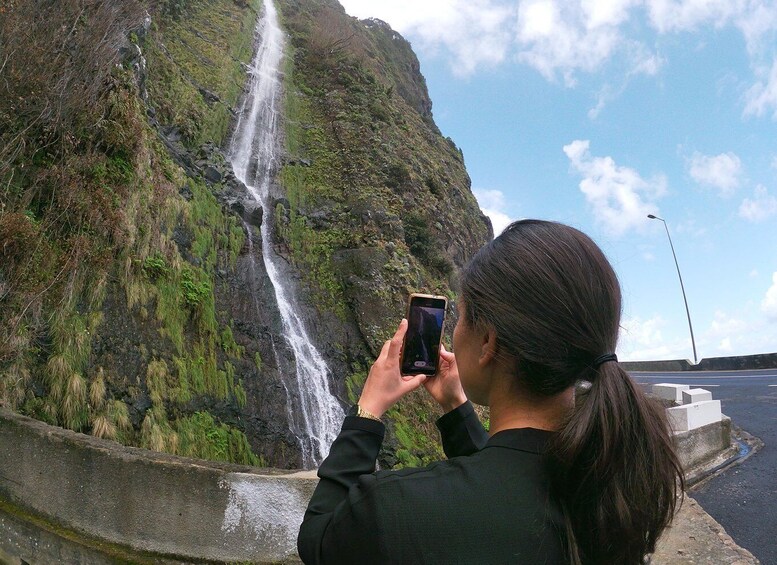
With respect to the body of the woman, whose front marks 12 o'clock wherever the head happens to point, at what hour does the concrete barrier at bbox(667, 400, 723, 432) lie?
The concrete barrier is roughly at 2 o'clock from the woman.

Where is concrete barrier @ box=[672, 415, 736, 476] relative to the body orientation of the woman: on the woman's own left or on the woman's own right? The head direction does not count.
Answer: on the woman's own right

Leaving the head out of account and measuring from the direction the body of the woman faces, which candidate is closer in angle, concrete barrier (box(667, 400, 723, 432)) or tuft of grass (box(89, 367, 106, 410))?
the tuft of grass

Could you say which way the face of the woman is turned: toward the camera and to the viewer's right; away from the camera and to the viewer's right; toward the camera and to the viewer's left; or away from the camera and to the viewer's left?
away from the camera and to the viewer's left

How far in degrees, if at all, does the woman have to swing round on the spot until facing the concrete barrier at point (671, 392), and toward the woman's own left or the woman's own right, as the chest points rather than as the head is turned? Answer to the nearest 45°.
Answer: approximately 45° to the woman's own right

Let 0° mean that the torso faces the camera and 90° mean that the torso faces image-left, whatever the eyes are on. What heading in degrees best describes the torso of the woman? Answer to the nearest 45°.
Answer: approximately 135°
